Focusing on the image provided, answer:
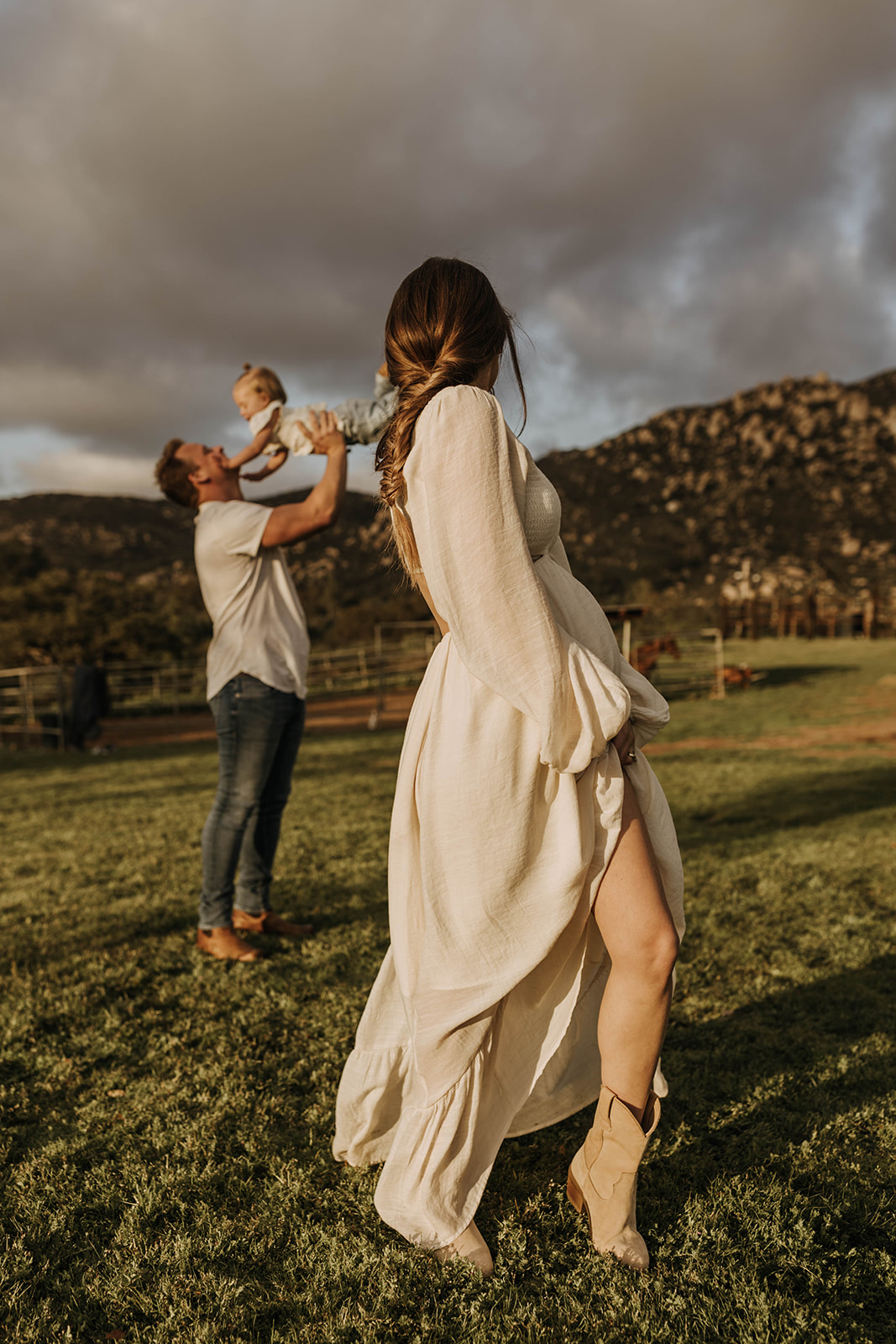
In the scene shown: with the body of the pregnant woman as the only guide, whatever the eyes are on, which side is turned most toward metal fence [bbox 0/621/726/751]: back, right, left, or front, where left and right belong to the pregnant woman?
left

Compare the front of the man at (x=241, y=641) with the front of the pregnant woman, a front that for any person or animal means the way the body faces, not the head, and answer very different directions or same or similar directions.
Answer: same or similar directions

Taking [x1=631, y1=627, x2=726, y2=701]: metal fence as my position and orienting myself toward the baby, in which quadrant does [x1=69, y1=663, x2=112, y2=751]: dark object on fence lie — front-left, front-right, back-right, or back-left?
front-right

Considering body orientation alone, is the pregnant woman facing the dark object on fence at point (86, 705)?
no

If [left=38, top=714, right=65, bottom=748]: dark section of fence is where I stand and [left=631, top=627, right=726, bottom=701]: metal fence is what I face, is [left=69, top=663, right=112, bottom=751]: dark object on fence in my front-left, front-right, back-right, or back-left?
front-right

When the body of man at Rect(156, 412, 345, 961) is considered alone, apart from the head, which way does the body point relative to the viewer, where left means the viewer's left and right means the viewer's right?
facing to the right of the viewer

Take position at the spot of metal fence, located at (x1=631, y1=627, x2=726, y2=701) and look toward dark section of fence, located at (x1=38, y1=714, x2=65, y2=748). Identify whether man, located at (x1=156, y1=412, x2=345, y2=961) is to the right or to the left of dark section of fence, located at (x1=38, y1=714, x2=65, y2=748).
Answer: left

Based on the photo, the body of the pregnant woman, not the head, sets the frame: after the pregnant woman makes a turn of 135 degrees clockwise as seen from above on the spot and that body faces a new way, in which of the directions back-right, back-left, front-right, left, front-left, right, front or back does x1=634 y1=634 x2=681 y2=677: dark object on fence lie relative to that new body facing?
back-right

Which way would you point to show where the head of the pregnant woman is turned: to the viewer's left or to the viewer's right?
to the viewer's right

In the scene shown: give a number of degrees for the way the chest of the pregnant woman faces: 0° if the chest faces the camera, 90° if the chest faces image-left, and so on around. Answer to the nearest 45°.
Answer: approximately 270°

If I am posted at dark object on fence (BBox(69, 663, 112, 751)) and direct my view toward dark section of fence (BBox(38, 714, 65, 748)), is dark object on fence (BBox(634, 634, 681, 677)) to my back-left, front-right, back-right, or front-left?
back-right

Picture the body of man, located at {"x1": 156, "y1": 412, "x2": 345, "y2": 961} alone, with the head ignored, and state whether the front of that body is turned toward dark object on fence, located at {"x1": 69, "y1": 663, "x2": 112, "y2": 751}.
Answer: no

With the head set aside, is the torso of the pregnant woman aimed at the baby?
no
